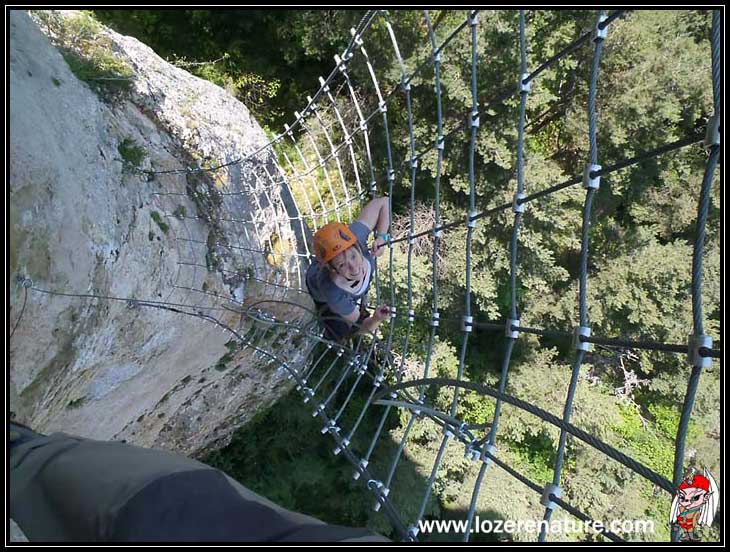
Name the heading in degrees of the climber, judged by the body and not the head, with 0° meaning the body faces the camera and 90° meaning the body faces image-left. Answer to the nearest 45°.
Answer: approximately 315°
